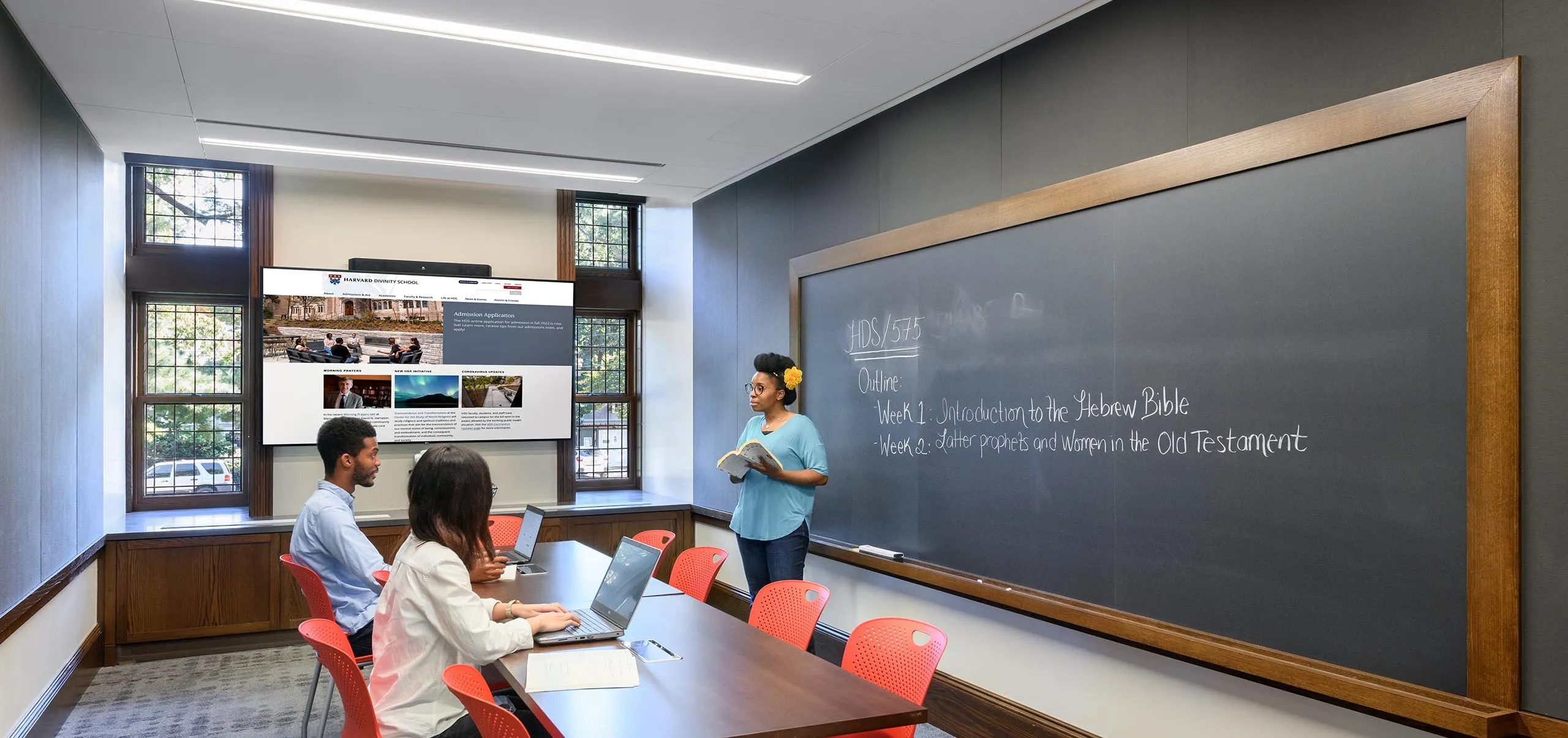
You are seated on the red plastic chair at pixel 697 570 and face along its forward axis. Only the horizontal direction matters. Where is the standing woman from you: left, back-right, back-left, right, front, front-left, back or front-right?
back

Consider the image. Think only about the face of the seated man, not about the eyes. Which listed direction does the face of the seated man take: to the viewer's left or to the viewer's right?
to the viewer's right

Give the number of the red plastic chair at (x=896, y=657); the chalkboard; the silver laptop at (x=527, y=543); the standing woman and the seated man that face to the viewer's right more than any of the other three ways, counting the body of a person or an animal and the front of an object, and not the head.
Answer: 1

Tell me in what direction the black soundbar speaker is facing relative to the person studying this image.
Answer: facing the viewer

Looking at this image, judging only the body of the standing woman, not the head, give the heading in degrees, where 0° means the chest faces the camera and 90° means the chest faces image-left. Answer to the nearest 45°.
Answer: approximately 45°

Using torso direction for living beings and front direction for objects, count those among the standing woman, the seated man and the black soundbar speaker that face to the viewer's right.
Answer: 1

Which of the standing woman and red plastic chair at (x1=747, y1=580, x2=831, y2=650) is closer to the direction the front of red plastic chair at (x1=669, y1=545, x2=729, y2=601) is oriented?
the red plastic chair

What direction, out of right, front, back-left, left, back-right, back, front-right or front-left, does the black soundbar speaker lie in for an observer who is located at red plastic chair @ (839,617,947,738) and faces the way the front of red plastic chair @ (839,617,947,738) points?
right

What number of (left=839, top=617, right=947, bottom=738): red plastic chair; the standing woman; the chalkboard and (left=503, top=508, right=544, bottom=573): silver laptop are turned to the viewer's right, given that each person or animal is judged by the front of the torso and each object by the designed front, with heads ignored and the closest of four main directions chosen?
0

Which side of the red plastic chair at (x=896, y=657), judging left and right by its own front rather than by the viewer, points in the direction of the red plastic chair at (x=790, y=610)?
right

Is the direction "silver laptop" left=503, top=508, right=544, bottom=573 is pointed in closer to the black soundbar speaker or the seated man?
the seated man

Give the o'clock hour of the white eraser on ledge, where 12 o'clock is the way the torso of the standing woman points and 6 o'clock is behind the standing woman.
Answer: The white eraser on ledge is roughly at 7 o'clock from the standing woman.

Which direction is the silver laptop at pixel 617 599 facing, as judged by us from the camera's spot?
facing the viewer and to the left of the viewer

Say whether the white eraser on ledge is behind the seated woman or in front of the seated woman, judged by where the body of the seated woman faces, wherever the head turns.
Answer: in front

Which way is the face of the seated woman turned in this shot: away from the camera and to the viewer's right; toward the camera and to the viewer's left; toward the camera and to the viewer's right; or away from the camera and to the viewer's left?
away from the camera and to the viewer's right

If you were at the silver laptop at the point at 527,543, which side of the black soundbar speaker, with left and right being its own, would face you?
front

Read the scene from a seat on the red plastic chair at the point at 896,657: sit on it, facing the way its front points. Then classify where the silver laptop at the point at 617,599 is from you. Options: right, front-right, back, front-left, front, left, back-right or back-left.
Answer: front-right

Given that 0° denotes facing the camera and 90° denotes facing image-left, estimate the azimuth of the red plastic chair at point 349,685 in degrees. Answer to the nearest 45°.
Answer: approximately 225°

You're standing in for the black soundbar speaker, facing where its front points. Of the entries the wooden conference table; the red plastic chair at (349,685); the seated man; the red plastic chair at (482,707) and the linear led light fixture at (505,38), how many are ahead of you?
5
